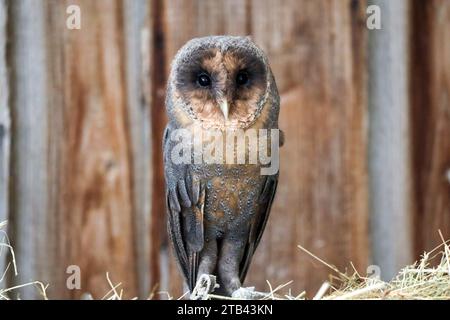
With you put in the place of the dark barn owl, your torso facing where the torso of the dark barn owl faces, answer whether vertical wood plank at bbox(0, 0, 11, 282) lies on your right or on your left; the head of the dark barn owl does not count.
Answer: on your right

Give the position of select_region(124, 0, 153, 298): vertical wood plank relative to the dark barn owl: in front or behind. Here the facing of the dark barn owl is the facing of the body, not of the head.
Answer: behind

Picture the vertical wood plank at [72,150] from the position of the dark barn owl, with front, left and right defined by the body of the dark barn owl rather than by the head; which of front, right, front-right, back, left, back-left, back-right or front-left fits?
back-right

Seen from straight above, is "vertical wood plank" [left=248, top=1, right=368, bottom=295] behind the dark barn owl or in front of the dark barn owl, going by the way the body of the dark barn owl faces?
behind

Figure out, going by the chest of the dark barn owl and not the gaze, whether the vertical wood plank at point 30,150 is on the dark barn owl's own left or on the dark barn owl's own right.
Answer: on the dark barn owl's own right

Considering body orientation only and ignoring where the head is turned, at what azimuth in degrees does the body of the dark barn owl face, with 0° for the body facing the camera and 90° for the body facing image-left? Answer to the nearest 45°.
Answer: approximately 0°

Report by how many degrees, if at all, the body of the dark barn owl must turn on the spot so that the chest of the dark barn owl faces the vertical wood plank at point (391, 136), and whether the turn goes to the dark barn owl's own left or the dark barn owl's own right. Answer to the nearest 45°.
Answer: approximately 135° to the dark barn owl's own left

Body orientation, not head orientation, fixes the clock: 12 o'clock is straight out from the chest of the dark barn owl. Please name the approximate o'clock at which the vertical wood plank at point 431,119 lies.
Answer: The vertical wood plank is roughly at 8 o'clock from the dark barn owl.
